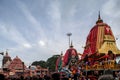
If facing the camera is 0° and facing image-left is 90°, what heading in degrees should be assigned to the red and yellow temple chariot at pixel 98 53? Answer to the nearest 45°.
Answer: approximately 315°
